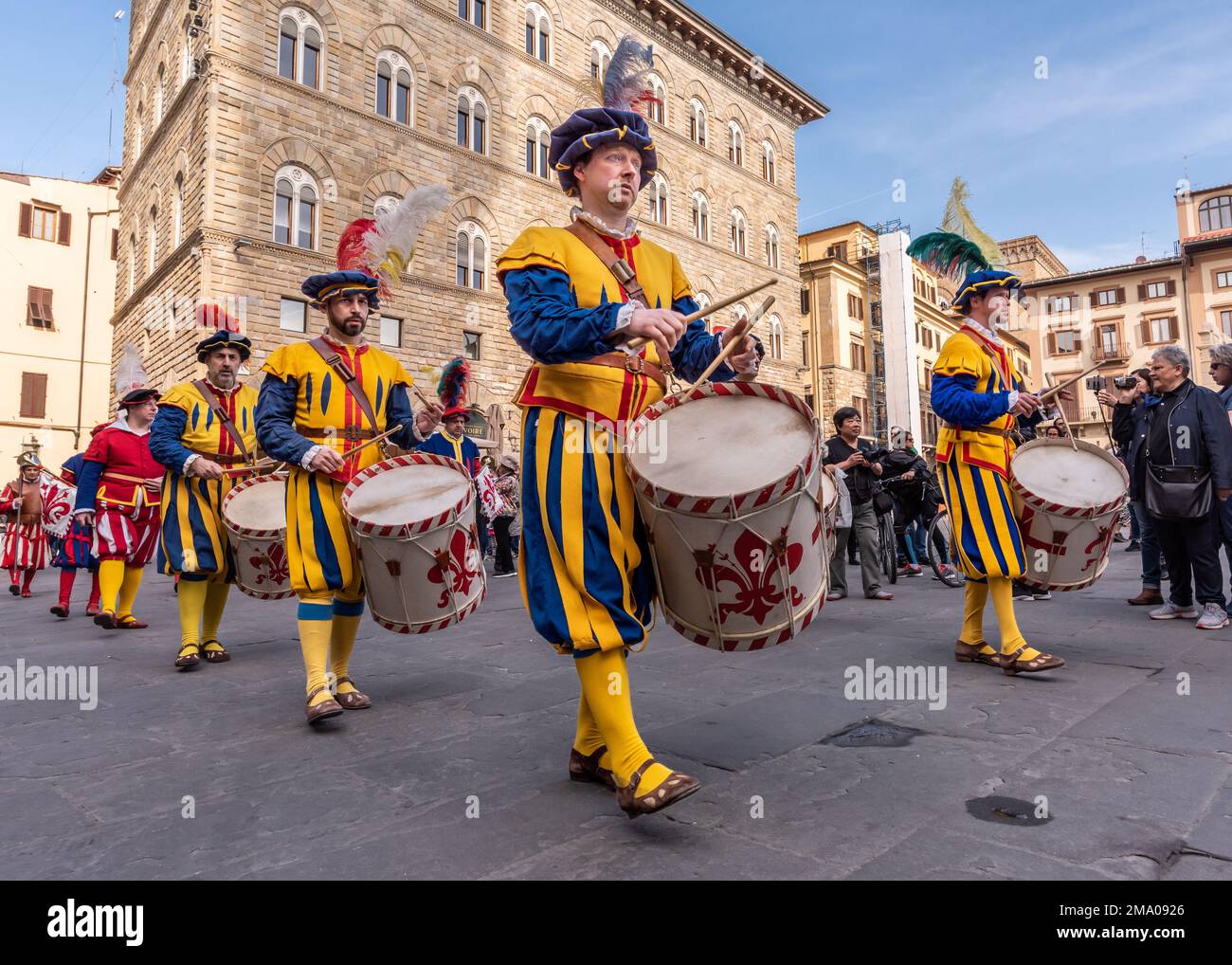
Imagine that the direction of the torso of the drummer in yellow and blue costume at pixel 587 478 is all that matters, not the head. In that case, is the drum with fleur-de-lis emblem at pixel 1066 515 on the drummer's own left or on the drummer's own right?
on the drummer's own left

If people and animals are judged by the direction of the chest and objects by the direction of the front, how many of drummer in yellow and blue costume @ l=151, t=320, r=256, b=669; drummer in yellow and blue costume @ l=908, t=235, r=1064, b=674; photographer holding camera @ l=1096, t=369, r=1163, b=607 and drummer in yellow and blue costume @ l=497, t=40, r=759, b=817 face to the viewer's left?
1

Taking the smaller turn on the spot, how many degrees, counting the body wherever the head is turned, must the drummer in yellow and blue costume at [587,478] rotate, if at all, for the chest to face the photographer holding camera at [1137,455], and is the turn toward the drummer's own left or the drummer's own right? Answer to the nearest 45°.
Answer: approximately 90° to the drummer's own left

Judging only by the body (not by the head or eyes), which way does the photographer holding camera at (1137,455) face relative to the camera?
to the viewer's left

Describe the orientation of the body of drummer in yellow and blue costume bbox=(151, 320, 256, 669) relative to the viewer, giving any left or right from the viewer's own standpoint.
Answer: facing the viewer and to the right of the viewer

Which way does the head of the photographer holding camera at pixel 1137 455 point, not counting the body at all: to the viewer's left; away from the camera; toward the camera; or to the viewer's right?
to the viewer's left
